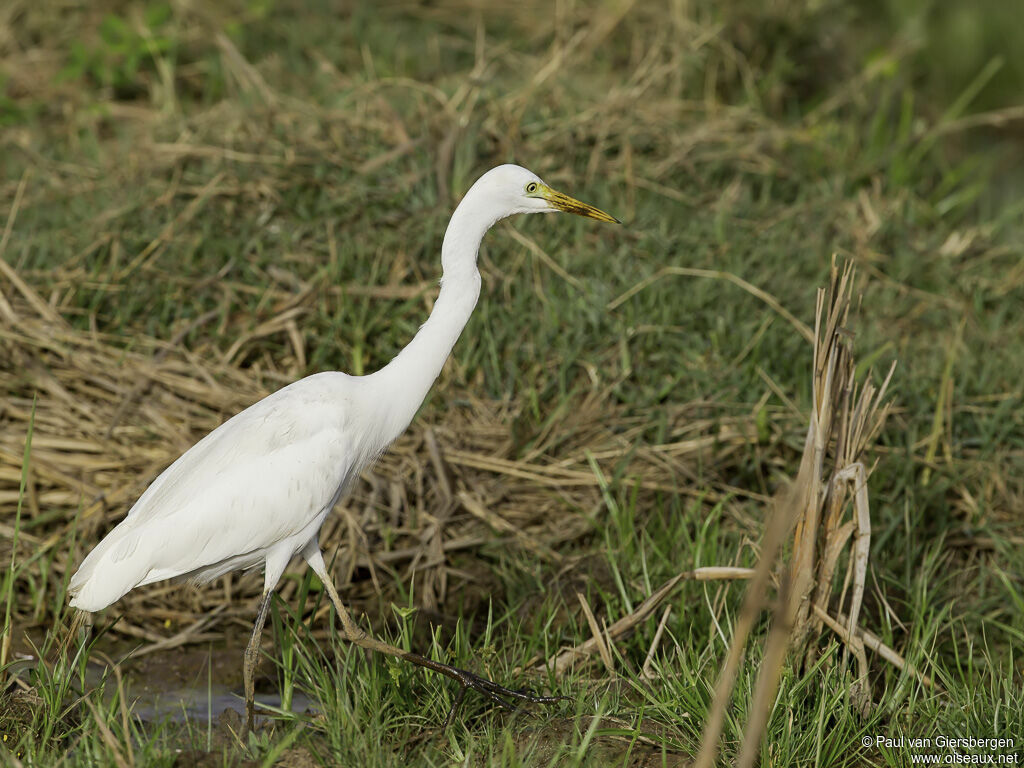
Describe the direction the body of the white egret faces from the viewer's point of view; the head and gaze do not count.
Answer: to the viewer's right

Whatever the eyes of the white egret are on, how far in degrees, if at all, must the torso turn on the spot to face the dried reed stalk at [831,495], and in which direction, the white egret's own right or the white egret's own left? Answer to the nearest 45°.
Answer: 0° — it already faces it
